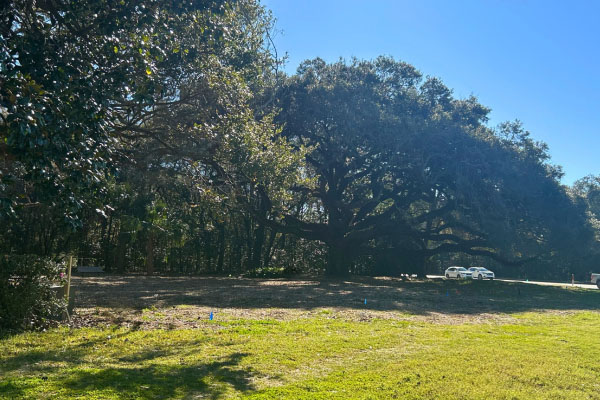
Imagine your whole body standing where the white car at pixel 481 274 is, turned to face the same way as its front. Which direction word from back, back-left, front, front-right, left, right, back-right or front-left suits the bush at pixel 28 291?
front-right
